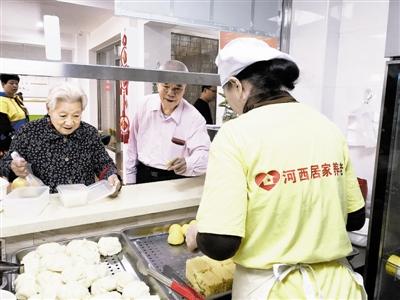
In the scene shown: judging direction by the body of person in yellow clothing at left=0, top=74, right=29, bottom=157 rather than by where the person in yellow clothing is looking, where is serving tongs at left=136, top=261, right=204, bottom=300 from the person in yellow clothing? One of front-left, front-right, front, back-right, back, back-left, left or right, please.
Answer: front-right

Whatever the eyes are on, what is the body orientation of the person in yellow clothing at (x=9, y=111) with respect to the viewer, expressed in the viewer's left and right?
facing the viewer and to the right of the viewer

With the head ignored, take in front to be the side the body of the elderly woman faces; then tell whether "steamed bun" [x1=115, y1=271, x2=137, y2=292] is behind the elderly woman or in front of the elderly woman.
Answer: in front

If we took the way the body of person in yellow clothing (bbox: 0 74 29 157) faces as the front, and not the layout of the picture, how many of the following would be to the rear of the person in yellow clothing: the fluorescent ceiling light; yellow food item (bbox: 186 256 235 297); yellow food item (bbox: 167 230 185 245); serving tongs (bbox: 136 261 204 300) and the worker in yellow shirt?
1

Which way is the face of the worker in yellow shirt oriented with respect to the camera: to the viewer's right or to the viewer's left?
to the viewer's left

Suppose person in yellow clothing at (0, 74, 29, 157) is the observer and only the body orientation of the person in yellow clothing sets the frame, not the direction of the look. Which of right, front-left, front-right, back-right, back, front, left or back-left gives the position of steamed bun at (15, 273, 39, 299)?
front-right

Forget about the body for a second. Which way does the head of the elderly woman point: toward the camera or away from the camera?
toward the camera

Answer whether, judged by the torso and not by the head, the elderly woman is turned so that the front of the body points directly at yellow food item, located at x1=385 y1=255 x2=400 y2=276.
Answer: no

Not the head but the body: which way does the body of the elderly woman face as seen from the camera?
toward the camera
